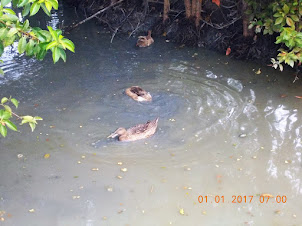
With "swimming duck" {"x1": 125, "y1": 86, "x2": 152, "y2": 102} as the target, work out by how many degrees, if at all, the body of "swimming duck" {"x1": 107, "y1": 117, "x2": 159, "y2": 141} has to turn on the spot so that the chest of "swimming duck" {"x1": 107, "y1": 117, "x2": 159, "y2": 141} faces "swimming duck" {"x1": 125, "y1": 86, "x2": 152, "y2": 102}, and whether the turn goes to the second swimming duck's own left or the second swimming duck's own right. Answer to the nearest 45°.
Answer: approximately 90° to the second swimming duck's own right

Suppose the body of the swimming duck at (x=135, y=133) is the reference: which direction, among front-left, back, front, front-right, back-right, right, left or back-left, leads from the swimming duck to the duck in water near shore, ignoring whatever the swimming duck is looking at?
right

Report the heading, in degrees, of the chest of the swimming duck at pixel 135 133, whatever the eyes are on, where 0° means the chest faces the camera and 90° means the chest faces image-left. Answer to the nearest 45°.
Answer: approximately 90°
